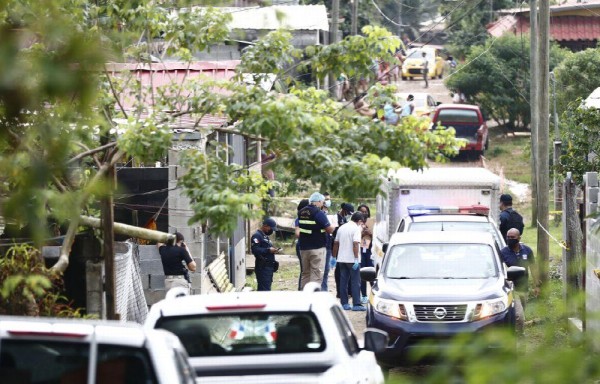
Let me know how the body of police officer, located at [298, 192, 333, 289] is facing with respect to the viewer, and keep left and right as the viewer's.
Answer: facing away from the viewer and to the right of the viewer

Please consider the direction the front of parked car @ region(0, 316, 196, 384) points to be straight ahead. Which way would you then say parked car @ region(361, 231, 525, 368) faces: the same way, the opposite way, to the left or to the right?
the opposite way

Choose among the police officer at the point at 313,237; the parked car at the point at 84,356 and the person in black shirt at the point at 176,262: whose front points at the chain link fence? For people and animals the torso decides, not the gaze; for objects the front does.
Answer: the parked car

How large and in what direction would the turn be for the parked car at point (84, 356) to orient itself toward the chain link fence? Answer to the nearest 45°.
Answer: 0° — it already faces it

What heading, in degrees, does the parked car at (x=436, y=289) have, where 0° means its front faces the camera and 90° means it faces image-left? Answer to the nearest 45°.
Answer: approximately 0°

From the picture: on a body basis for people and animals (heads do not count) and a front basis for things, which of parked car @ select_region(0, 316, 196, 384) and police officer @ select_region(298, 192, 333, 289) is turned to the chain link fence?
the parked car

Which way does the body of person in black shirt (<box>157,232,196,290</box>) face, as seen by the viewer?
away from the camera

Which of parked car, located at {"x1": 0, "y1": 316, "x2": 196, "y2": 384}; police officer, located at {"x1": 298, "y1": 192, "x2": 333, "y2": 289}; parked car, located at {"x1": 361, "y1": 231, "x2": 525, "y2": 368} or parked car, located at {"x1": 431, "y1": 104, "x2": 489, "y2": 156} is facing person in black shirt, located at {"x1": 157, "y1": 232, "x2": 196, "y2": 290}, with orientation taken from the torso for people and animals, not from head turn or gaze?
parked car, located at {"x1": 0, "y1": 316, "x2": 196, "y2": 384}

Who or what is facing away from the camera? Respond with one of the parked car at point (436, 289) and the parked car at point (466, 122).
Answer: the parked car at point (466, 122)

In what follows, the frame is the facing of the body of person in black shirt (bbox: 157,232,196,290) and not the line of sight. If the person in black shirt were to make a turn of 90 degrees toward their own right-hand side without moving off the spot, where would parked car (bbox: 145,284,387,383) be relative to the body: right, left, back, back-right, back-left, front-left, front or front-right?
right

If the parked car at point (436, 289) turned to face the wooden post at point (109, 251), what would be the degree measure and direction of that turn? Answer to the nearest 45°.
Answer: approximately 45° to its right

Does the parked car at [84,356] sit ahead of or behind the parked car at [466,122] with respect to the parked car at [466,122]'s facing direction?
behind

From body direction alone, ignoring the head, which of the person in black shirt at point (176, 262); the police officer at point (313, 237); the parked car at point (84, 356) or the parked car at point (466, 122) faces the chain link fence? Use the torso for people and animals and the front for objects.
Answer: the parked car at point (84, 356)

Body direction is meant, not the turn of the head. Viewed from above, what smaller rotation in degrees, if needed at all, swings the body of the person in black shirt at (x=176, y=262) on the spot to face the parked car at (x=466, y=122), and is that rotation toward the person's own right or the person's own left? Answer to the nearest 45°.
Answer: approximately 45° to the person's own right
